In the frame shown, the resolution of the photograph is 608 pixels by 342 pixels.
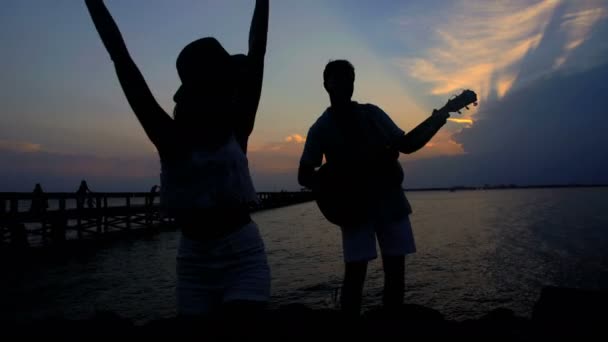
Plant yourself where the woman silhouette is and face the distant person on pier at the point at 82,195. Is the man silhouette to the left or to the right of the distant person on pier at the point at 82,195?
right

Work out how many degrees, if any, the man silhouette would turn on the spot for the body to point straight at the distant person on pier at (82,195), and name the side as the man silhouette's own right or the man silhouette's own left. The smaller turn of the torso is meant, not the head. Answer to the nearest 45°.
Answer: approximately 135° to the man silhouette's own right

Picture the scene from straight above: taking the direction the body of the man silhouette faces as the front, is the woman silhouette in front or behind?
in front

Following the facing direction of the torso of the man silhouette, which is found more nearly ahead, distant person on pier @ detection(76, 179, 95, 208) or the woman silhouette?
the woman silhouette

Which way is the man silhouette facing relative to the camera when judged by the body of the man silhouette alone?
toward the camera
